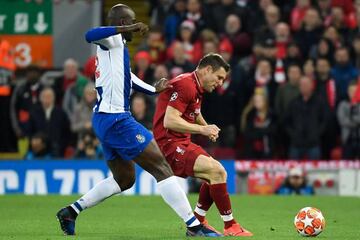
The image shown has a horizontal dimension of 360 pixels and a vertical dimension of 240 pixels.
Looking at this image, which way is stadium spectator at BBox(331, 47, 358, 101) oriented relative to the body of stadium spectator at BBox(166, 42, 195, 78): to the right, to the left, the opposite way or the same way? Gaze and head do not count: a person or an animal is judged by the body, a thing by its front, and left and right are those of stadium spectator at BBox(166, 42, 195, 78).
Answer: the same way

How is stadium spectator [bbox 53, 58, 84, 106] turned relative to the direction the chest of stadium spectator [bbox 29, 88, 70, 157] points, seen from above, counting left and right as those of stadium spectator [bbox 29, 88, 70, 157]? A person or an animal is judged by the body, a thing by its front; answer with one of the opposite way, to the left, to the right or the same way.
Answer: the same way

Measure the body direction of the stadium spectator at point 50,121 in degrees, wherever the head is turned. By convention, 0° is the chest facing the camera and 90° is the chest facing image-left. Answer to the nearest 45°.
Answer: approximately 0°

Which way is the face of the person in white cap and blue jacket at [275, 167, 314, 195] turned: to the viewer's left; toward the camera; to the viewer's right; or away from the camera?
toward the camera

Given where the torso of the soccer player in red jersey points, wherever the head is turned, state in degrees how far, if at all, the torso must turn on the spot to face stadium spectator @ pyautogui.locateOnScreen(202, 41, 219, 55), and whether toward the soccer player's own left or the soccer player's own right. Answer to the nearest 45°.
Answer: approximately 90° to the soccer player's own left

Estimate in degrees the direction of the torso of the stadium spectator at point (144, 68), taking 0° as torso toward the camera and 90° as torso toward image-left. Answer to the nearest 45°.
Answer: approximately 0°

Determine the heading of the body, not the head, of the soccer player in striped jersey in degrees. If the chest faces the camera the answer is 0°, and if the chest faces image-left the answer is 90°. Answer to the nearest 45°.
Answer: approximately 270°

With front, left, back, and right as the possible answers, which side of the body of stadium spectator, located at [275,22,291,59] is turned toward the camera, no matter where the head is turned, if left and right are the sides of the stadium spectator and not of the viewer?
front

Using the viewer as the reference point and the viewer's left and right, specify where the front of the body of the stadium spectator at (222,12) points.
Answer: facing the viewer

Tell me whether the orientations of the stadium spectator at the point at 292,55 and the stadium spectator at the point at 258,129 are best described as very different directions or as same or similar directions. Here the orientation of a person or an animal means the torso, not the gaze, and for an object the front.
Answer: same or similar directions

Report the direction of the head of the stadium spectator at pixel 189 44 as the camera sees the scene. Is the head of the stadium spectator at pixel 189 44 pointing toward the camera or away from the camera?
toward the camera

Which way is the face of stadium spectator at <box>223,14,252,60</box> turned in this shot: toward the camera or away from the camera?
toward the camera

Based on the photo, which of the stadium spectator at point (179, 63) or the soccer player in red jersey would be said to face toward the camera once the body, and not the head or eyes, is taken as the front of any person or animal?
the stadium spectator

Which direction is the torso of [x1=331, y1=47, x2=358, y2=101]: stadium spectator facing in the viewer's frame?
toward the camera

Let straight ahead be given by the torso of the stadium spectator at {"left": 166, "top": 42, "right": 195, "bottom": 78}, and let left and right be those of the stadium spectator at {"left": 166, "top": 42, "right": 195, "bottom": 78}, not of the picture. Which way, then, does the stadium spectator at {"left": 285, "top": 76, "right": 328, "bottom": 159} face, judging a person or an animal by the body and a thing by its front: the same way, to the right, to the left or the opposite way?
the same way

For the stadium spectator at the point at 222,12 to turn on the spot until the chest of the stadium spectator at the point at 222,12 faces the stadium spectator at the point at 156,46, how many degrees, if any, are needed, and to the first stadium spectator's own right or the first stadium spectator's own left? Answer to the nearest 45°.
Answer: approximately 90° to the first stadium spectator's own right

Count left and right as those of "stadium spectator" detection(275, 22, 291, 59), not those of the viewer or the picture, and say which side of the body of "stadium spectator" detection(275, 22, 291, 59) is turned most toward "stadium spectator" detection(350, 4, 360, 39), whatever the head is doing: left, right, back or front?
left
